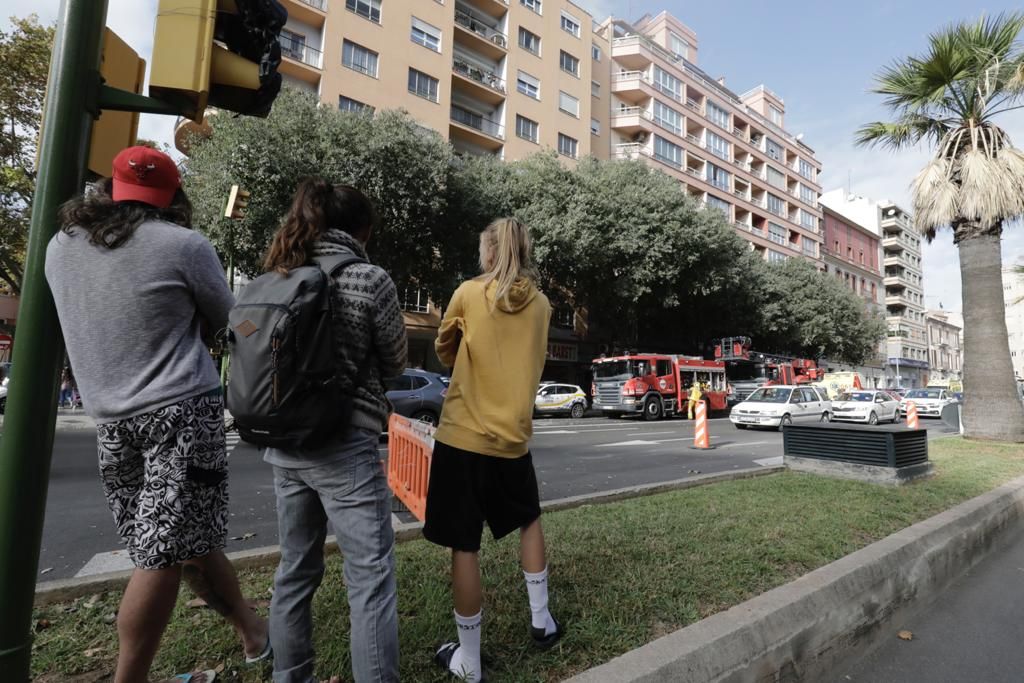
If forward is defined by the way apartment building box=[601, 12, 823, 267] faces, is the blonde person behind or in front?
in front

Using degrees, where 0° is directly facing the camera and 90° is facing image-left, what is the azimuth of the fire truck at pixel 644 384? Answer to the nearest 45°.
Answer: approximately 45°

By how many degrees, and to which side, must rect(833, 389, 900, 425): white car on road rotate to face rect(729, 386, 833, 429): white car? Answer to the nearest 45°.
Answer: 0° — it already faces it

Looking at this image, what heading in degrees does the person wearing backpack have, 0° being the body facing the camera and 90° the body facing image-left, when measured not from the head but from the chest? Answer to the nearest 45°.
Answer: approximately 225°

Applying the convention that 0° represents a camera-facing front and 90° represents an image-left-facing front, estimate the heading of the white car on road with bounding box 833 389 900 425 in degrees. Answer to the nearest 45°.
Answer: approximately 45°

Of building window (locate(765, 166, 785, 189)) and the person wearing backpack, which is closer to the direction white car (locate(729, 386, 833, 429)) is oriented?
the person wearing backpack

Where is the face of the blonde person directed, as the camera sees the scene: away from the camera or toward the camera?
away from the camera

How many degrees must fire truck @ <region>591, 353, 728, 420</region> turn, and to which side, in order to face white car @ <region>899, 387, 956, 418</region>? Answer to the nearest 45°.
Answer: approximately 180°

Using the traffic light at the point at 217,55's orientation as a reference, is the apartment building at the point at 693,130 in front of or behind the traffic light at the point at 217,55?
in front
